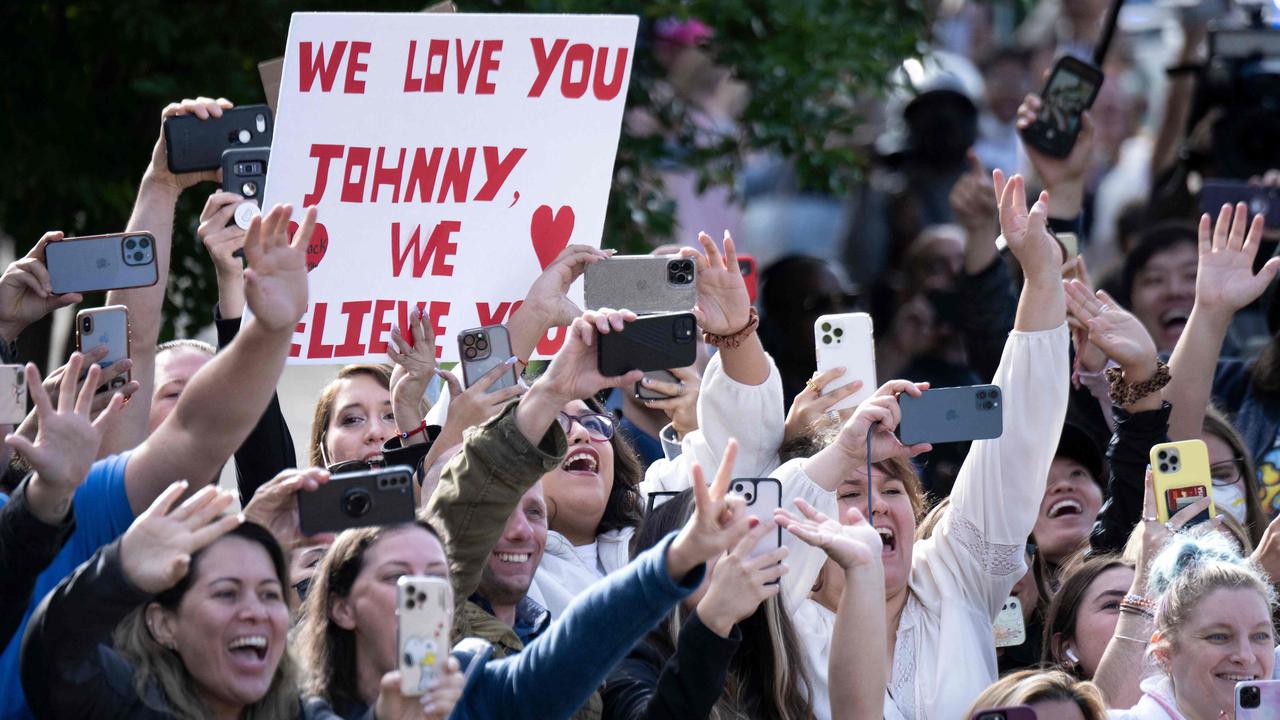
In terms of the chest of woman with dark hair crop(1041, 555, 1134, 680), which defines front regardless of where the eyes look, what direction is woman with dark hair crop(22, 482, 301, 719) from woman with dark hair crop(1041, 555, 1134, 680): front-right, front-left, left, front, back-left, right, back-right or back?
right

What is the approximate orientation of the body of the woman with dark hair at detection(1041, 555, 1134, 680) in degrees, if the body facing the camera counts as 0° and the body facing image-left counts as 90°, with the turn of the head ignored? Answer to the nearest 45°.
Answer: approximately 315°

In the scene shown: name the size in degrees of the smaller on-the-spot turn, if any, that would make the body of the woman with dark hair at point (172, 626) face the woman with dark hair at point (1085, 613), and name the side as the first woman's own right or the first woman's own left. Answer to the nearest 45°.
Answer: approximately 45° to the first woman's own left

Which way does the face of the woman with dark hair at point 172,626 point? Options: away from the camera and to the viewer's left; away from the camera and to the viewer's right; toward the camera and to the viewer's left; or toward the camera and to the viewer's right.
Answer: toward the camera and to the viewer's right

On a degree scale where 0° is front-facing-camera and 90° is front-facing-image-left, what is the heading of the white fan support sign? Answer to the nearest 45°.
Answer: approximately 0°

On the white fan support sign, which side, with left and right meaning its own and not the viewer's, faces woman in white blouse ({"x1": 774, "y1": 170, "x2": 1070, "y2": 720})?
left

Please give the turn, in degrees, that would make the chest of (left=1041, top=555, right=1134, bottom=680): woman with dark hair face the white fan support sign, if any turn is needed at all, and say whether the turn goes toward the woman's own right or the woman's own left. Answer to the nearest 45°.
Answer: approximately 135° to the woman's own right

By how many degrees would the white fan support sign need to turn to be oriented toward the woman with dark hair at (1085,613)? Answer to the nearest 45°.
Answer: approximately 90° to its left

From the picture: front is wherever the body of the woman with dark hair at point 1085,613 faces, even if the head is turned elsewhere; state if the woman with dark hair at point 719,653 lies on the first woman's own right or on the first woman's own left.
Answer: on the first woman's own right
